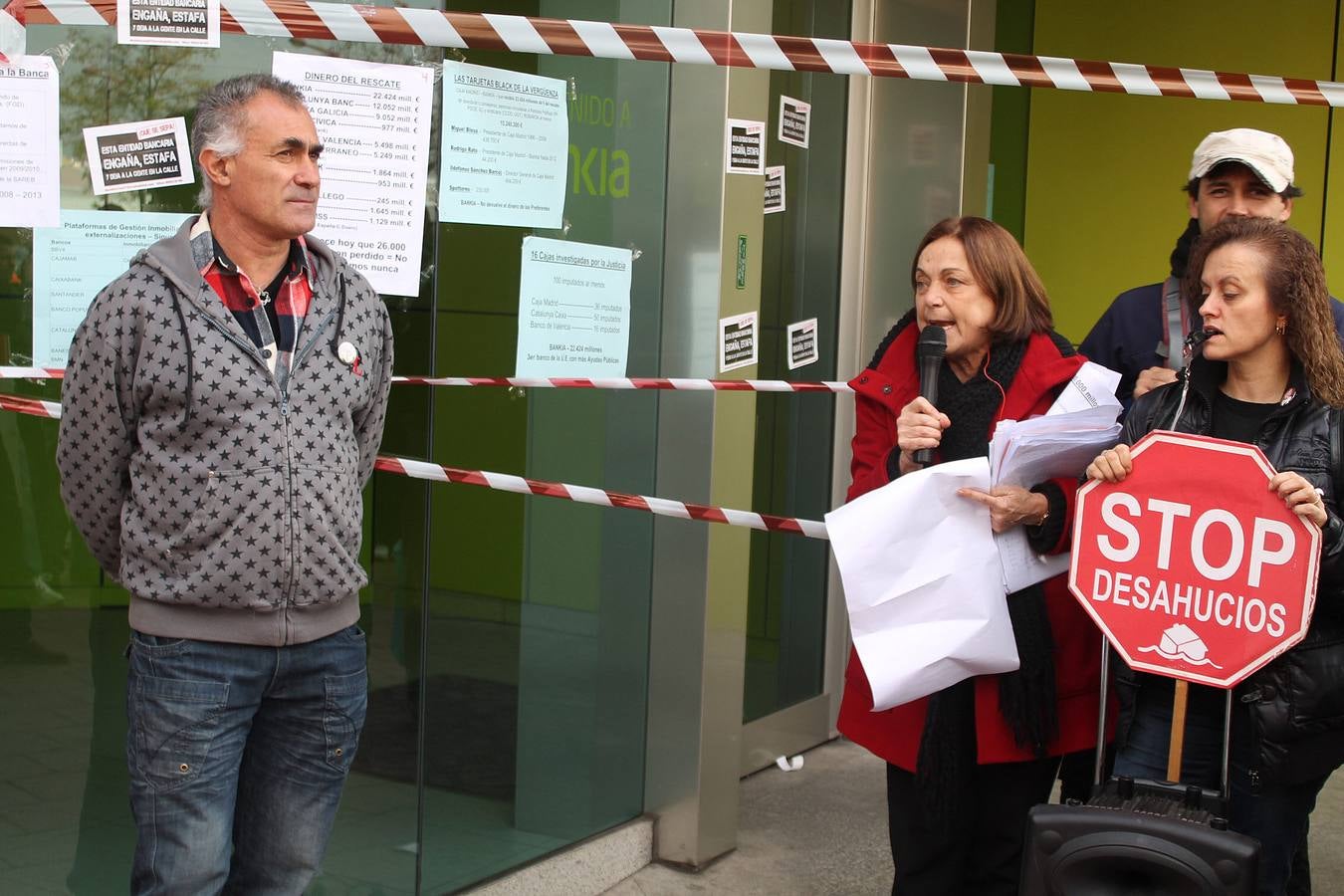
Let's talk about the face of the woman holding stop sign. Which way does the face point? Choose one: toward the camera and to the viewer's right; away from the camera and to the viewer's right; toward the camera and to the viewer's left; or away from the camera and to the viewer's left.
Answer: toward the camera and to the viewer's left

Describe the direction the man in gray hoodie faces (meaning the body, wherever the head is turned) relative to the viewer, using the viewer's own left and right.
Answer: facing the viewer and to the right of the viewer

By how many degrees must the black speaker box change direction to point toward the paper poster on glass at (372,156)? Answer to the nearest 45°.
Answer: approximately 90° to its right

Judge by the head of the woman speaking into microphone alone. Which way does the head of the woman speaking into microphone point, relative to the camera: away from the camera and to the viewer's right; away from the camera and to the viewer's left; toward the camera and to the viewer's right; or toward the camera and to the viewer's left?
toward the camera and to the viewer's left

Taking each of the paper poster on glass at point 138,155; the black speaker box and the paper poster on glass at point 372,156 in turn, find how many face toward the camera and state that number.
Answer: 3

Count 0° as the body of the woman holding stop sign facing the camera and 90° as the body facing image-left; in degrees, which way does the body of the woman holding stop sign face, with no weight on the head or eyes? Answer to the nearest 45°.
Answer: approximately 45°

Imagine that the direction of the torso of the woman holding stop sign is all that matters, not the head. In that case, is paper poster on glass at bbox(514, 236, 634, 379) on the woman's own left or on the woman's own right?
on the woman's own right

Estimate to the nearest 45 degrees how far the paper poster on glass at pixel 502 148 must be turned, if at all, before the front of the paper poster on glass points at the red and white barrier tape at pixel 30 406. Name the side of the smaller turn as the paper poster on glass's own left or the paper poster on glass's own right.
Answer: approximately 45° to the paper poster on glass's own right

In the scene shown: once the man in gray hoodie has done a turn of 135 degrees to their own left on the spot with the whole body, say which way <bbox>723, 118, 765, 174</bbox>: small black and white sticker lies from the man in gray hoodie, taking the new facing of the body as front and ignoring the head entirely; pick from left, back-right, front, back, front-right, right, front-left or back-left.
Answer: front-right

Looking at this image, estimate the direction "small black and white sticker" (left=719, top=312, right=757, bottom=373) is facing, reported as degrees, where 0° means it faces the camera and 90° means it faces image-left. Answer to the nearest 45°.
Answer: approximately 315°

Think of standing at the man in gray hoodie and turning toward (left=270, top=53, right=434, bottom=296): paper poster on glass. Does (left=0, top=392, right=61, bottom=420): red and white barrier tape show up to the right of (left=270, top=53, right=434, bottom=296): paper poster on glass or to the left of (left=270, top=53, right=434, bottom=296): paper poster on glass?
left
